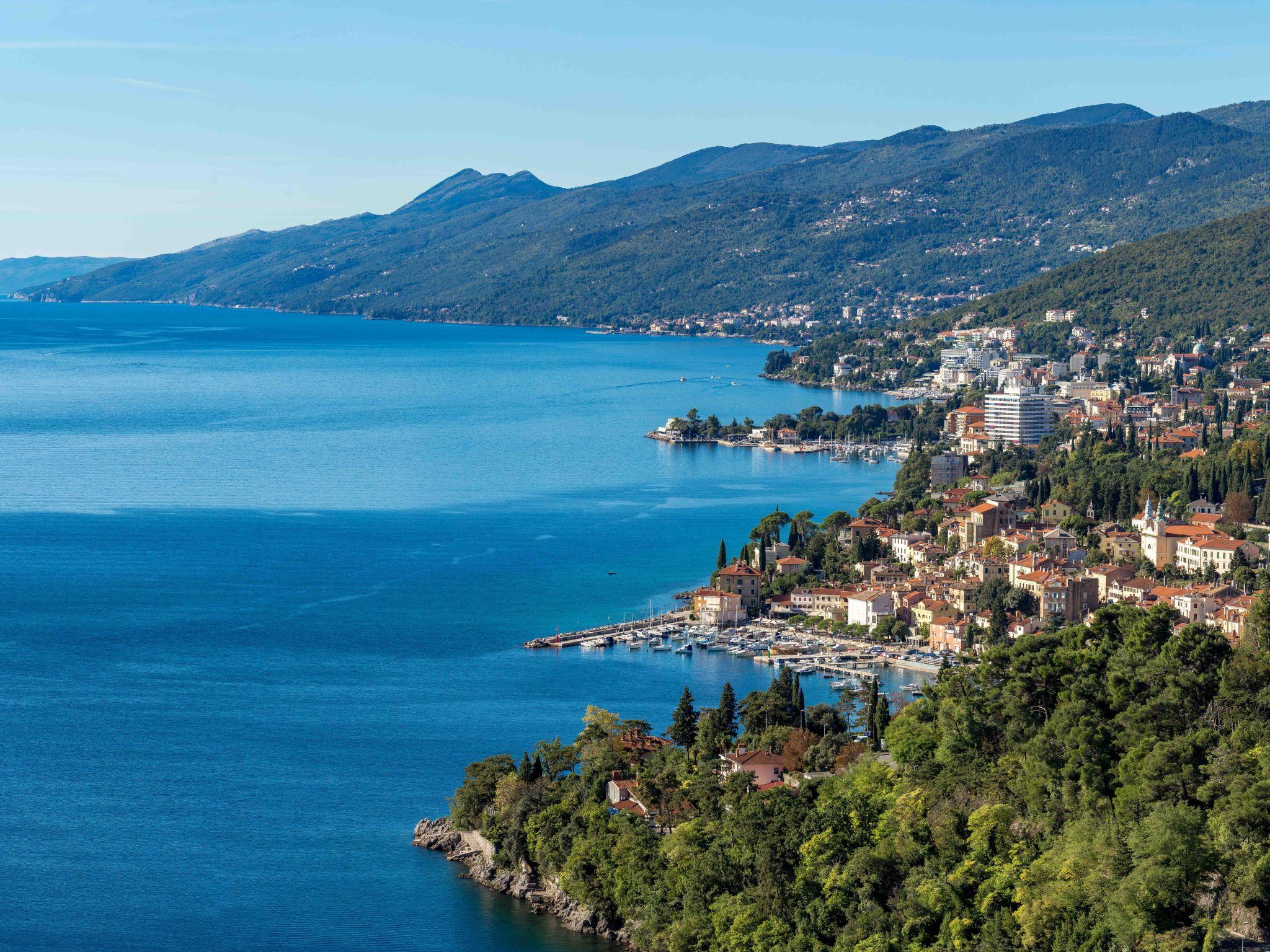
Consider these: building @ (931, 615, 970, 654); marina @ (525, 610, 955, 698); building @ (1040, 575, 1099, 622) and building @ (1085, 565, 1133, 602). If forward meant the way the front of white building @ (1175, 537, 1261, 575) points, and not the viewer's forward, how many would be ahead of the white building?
4

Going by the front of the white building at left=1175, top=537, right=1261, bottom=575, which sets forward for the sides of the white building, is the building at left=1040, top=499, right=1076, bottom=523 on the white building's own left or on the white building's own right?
on the white building's own right

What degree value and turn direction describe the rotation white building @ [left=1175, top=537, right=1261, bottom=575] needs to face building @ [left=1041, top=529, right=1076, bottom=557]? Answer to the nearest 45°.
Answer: approximately 45° to its right

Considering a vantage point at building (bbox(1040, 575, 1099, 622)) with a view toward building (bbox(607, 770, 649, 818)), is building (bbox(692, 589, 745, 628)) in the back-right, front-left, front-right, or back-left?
front-right

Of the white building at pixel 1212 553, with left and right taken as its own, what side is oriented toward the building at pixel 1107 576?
front

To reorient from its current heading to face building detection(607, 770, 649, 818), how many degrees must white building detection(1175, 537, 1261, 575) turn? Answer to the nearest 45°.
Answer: approximately 45° to its left

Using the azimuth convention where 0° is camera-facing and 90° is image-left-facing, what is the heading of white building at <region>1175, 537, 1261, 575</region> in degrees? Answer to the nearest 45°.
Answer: approximately 45°

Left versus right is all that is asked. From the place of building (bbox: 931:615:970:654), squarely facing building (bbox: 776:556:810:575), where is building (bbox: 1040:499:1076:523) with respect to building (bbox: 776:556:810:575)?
right

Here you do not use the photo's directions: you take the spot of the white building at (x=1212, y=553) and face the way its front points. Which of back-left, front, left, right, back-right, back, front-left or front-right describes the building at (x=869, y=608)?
front

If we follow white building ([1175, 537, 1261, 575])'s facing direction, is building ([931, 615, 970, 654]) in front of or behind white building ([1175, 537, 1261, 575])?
in front

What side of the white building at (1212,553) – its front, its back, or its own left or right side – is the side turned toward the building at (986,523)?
right

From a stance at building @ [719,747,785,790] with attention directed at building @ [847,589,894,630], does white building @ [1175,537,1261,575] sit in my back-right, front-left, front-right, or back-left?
front-right

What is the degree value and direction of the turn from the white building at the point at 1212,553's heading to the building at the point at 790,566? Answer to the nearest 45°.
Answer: approximately 45° to its right
